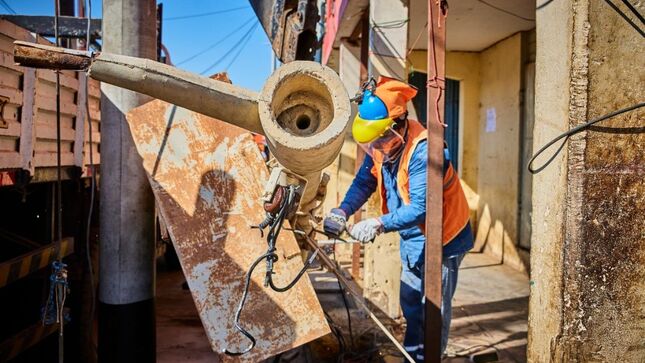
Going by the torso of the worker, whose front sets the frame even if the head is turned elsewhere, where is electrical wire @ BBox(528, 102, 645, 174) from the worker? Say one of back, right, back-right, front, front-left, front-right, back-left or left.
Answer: left

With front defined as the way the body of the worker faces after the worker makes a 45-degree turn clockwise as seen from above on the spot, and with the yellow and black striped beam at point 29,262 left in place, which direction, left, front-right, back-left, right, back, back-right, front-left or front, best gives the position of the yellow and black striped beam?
front

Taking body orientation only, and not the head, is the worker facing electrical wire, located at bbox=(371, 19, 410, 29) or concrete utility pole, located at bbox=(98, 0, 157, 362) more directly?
the concrete utility pole

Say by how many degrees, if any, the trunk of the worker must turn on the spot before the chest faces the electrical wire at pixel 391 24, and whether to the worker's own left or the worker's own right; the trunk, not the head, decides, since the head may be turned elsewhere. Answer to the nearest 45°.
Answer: approximately 135° to the worker's own right

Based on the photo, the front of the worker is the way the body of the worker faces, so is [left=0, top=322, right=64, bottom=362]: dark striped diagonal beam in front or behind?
in front

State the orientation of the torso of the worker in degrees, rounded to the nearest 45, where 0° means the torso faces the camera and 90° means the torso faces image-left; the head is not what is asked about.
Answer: approximately 45°

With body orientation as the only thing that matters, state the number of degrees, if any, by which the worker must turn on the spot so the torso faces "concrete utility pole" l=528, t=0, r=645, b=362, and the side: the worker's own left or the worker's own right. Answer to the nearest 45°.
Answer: approximately 90° to the worker's own left

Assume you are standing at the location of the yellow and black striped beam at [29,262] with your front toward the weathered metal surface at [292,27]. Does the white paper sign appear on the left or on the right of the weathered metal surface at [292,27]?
left

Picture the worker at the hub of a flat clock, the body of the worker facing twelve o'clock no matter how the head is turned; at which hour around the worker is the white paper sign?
The white paper sign is roughly at 5 o'clock from the worker.

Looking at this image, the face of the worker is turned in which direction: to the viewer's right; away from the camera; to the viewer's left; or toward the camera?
to the viewer's left

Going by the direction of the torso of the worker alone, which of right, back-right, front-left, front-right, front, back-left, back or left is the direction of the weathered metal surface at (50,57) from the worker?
front

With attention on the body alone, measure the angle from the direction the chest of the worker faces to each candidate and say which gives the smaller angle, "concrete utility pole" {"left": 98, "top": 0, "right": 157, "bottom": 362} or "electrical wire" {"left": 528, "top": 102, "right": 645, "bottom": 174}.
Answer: the concrete utility pole
